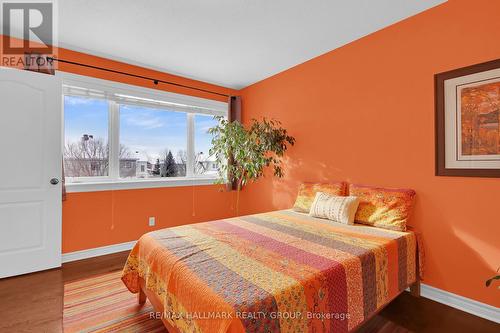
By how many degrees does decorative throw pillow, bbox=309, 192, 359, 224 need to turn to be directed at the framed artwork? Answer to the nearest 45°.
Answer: approximately 135° to its left

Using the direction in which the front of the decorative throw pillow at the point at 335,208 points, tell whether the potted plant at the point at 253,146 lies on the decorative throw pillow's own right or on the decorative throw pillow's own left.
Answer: on the decorative throw pillow's own right

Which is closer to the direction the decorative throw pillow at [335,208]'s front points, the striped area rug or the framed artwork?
the striped area rug

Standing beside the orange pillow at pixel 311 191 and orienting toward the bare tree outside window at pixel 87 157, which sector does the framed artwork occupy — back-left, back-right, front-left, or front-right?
back-left

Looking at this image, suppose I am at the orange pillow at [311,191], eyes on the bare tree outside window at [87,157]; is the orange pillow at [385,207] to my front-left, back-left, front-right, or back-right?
back-left

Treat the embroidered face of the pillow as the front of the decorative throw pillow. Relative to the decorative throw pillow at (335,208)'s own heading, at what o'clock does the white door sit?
The white door is roughly at 1 o'clock from the decorative throw pillow.

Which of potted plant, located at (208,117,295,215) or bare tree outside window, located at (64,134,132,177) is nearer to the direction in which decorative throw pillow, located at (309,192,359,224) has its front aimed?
the bare tree outside window

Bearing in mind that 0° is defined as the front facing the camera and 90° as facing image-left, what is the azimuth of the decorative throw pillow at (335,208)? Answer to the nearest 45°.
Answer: approximately 45°

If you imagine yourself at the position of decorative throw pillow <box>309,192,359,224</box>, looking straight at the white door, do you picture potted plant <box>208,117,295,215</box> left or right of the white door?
right
